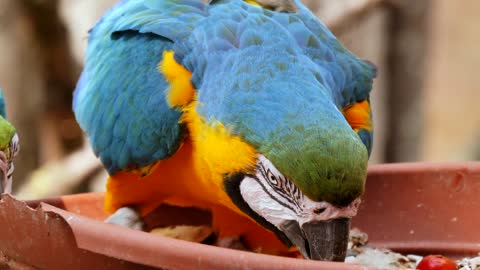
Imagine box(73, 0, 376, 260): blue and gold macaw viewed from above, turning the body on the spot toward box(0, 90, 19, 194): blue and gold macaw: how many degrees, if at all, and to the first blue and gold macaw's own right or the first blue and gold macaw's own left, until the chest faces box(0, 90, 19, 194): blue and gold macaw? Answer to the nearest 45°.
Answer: approximately 135° to the first blue and gold macaw's own right

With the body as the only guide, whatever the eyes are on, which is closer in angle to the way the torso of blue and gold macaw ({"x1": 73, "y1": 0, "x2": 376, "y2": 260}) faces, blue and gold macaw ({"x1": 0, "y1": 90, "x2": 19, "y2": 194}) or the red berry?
the red berry

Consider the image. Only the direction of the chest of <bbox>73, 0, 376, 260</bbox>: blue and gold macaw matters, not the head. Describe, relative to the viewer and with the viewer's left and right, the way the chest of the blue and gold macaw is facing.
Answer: facing the viewer and to the right of the viewer

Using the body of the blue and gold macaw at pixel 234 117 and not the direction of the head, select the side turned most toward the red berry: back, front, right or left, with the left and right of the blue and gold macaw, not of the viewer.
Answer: front
